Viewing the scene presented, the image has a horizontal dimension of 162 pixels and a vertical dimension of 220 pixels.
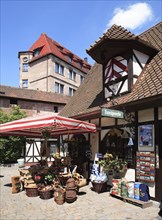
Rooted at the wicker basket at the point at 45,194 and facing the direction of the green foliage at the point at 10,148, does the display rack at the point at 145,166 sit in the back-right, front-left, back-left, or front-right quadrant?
back-right

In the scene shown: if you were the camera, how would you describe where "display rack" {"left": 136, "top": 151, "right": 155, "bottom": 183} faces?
facing the viewer and to the left of the viewer

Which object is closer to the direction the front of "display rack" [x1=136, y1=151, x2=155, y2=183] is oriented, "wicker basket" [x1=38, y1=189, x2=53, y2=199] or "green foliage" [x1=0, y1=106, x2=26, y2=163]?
the wicker basket

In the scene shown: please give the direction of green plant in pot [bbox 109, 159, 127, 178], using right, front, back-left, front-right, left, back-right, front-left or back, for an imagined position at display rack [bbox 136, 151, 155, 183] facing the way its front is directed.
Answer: right

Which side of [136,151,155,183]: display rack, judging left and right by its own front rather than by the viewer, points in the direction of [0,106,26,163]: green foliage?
right

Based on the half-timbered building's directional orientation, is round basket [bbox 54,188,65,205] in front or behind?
in front

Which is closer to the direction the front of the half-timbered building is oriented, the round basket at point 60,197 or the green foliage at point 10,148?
the round basket

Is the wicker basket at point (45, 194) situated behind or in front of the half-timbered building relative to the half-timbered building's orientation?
in front

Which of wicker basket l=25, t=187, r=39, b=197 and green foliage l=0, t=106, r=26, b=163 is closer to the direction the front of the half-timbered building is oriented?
the wicker basket

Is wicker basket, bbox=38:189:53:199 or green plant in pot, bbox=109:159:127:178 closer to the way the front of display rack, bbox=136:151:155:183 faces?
the wicker basket
